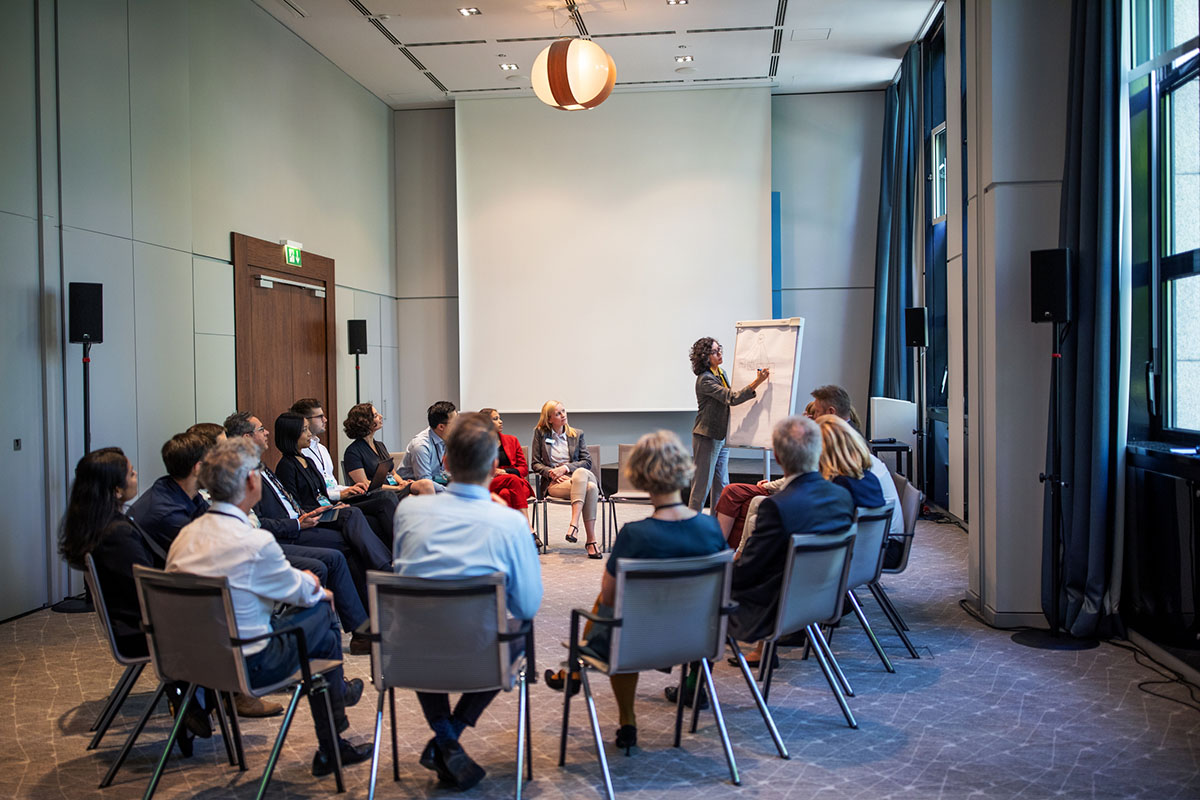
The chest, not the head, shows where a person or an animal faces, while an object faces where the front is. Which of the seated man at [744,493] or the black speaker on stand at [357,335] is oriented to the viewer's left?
the seated man

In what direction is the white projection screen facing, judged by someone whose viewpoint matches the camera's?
facing the viewer

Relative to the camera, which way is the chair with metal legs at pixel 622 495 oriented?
toward the camera

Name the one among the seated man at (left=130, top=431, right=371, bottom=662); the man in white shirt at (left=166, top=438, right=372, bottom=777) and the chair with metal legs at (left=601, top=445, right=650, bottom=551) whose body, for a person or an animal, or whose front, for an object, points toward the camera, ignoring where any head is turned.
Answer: the chair with metal legs

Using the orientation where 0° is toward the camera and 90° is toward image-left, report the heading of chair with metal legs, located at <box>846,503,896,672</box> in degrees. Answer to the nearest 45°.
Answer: approximately 135°

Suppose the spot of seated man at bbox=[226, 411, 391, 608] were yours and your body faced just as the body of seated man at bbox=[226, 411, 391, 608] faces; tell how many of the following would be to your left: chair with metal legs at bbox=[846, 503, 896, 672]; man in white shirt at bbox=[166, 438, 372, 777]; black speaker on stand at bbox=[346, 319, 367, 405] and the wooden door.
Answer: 2

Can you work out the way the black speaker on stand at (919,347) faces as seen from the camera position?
facing the viewer and to the left of the viewer

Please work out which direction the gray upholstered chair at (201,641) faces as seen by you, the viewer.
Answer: facing away from the viewer and to the right of the viewer

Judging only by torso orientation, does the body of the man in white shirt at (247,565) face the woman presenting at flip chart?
yes

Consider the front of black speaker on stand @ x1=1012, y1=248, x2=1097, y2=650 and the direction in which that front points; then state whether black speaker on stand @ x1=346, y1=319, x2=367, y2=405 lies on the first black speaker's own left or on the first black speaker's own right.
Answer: on the first black speaker's own right

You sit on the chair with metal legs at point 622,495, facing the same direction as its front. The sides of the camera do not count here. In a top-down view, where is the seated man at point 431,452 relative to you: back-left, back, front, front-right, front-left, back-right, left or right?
front-right

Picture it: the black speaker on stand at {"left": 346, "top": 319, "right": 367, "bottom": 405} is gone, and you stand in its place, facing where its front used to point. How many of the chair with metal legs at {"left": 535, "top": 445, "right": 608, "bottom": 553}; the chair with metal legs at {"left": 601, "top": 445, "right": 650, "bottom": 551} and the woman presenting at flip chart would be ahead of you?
3

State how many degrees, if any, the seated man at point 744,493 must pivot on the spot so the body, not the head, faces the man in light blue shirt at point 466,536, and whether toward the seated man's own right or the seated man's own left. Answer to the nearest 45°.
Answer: approximately 90° to the seated man's own left

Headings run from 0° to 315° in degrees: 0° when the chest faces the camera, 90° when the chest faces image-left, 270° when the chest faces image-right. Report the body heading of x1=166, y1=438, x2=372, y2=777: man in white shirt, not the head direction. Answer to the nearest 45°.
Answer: approximately 225°

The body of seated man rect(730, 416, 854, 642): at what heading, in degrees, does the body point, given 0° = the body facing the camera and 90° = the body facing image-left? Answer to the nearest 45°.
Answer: approximately 135°

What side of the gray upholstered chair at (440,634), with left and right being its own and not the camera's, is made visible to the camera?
back

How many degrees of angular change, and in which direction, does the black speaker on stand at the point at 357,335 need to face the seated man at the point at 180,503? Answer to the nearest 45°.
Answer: approximately 45° to its right

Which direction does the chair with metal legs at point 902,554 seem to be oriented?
to the viewer's left

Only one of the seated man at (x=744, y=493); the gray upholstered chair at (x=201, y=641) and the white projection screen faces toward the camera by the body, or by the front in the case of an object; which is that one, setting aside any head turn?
the white projection screen

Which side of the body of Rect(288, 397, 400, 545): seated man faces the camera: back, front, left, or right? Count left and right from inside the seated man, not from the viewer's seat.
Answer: right

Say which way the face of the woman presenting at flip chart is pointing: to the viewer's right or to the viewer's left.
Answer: to the viewer's right

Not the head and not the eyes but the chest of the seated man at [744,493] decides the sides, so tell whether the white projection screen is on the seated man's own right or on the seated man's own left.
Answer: on the seated man's own right
